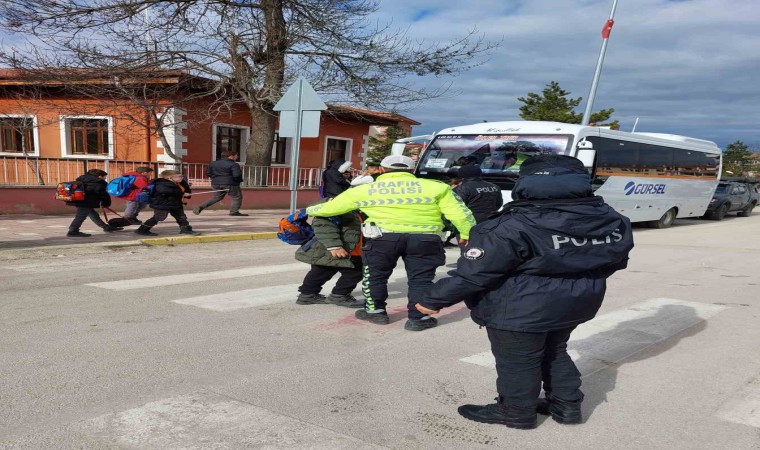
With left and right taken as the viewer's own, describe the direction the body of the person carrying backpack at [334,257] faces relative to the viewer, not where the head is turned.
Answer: facing to the right of the viewer

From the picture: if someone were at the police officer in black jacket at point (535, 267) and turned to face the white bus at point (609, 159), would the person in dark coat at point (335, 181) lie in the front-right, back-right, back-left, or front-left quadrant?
front-left

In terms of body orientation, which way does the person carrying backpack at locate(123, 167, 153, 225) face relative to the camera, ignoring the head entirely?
to the viewer's right

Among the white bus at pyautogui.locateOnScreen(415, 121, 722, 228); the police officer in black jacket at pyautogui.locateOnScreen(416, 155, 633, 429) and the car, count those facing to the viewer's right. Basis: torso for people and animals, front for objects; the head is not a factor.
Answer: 0

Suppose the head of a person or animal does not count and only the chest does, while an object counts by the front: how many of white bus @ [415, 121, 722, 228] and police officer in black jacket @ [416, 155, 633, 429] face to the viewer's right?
0

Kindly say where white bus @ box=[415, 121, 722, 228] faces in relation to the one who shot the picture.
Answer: facing the viewer and to the left of the viewer

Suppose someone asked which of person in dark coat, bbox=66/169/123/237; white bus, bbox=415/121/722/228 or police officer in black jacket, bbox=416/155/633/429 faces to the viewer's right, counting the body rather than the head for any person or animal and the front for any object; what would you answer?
the person in dark coat

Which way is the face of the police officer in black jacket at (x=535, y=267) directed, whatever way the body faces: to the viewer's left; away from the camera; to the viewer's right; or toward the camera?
away from the camera
